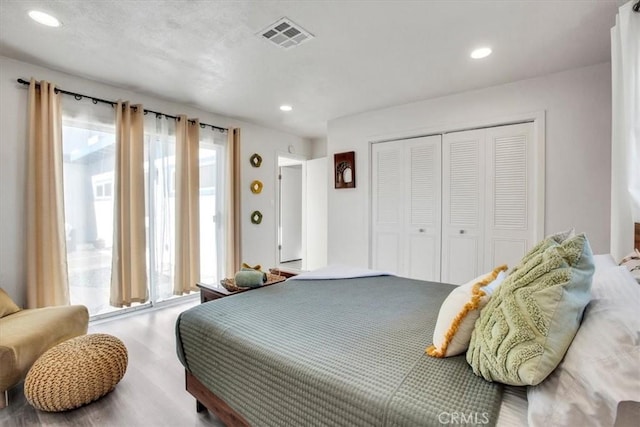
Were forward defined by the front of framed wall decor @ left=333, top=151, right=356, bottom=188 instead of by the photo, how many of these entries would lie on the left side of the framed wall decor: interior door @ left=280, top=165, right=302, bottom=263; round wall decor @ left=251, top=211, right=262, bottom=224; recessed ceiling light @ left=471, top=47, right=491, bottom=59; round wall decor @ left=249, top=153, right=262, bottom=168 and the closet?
2

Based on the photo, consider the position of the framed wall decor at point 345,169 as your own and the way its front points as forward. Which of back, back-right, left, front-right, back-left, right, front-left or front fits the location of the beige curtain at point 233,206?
front-right

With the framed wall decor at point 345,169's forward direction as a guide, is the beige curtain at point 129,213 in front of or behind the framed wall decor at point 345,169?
in front

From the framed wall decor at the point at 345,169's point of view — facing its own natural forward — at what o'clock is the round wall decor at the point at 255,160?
The round wall decor is roughly at 2 o'clock from the framed wall decor.

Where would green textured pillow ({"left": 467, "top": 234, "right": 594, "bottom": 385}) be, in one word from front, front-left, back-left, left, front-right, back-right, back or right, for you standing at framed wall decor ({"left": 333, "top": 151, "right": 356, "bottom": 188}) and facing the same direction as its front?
front-left

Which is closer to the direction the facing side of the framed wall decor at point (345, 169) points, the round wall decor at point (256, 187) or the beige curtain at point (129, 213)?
the beige curtain

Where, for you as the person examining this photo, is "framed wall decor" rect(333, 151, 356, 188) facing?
facing the viewer and to the left of the viewer

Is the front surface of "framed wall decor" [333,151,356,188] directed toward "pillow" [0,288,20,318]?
yes

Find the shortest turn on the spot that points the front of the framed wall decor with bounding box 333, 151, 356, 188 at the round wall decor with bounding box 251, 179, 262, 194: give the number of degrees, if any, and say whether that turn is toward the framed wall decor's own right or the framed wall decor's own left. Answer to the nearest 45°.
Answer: approximately 45° to the framed wall decor's own right

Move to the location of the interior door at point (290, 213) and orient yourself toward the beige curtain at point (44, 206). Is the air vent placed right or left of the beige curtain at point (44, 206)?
left

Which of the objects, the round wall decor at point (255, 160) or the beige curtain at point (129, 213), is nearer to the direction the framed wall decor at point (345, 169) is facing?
the beige curtain

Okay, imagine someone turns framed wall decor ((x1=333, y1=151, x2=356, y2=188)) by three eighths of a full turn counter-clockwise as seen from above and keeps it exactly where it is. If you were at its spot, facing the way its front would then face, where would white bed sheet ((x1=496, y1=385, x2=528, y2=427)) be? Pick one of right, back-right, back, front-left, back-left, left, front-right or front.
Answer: right

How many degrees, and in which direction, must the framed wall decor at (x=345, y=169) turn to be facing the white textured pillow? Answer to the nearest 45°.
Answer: approximately 45° to its left

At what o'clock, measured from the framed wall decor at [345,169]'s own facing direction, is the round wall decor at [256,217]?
The round wall decor is roughly at 2 o'clock from the framed wall decor.

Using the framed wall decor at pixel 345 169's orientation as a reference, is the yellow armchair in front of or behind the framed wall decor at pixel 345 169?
in front

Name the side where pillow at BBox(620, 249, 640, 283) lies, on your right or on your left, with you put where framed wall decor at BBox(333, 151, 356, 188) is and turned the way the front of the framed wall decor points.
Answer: on your left

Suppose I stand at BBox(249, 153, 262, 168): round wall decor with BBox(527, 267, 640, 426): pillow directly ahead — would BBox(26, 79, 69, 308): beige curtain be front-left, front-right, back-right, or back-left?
front-right

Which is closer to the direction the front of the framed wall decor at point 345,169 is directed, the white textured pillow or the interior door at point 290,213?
the white textured pillow

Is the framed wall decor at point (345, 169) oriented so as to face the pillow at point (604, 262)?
no
